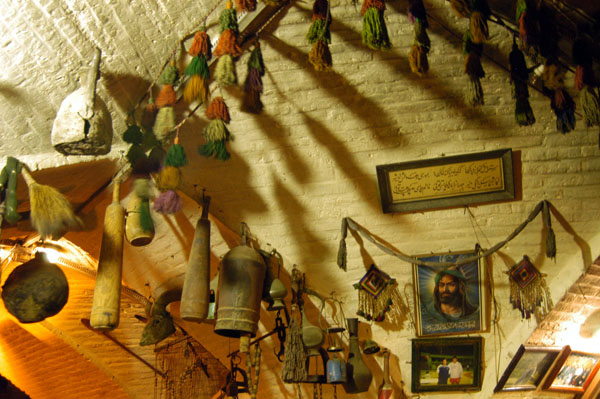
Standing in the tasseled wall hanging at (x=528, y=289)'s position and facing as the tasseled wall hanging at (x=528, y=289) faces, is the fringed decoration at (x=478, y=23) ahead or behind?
ahead

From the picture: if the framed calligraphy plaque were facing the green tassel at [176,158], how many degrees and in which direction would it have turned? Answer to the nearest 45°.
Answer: approximately 45° to its right

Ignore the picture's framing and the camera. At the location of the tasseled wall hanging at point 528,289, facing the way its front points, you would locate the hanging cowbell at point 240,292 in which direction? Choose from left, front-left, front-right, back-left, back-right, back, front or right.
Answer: front-right

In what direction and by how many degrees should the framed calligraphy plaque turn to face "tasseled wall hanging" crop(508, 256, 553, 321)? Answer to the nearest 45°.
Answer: approximately 135° to its left

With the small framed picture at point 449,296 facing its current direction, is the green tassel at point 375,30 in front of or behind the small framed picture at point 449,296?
in front

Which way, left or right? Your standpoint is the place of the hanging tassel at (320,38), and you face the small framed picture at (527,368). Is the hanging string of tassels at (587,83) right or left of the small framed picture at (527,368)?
right

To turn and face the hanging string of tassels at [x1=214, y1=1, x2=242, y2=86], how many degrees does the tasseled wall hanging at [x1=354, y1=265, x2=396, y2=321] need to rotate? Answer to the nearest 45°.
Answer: approximately 45° to its right

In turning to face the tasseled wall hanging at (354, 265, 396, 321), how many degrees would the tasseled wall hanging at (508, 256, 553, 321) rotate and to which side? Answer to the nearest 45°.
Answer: approximately 90° to its right

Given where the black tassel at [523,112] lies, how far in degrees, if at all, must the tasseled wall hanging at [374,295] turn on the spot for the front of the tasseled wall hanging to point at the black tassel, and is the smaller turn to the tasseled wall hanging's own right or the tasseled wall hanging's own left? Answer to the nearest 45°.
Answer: approximately 45° to the tasseled wall hanging's own left

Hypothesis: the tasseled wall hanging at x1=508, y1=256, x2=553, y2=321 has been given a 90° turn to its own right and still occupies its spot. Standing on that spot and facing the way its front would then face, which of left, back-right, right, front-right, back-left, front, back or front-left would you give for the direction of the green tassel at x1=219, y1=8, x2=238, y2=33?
front-left

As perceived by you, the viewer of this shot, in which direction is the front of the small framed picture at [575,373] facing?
facing the viewer and to the left of the viewer

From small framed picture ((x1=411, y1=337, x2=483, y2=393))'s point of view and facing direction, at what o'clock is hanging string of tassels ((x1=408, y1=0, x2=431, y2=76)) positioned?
The hanging string of tassels is roughly at 12 o'clock from the small framed picture.

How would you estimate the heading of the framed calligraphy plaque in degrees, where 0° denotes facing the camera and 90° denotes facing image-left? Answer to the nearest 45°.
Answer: approximately 0°
